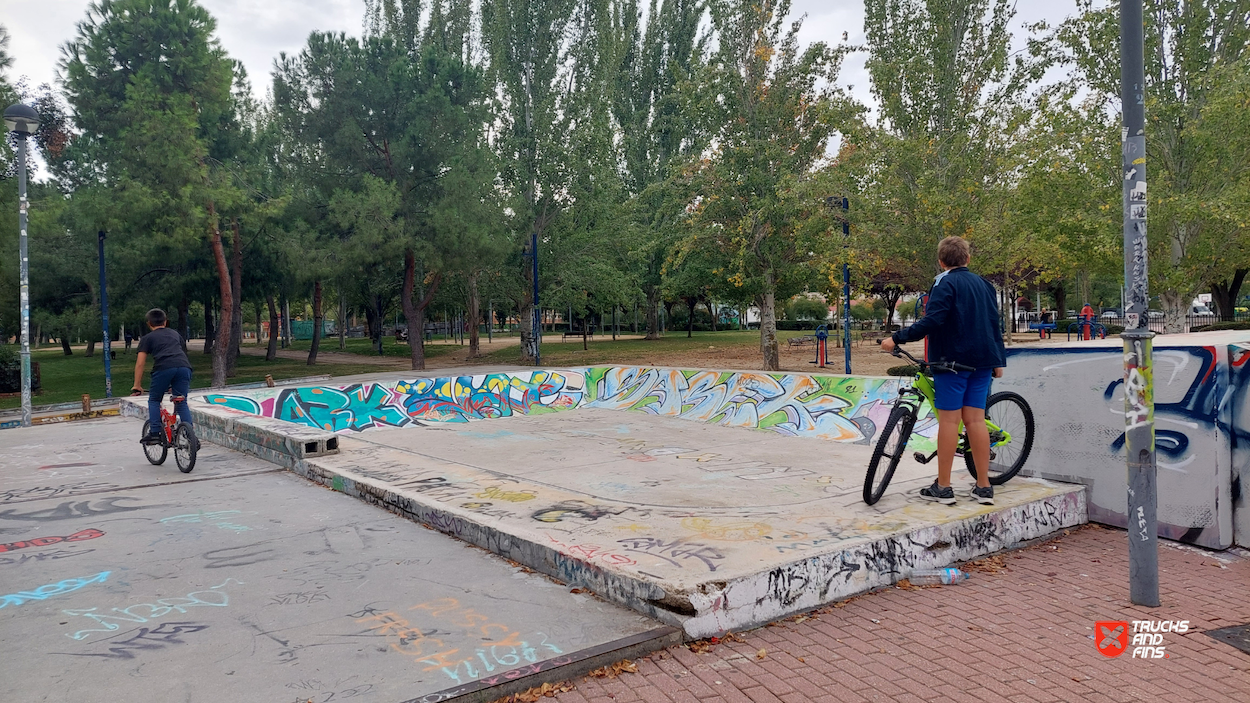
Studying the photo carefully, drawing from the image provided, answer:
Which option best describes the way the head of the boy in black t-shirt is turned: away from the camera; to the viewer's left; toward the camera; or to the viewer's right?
away from the camera

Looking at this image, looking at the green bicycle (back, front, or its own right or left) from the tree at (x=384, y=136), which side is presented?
right

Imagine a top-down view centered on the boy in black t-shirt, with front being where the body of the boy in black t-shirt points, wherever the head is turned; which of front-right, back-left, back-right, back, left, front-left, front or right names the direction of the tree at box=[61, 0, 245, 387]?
front-right

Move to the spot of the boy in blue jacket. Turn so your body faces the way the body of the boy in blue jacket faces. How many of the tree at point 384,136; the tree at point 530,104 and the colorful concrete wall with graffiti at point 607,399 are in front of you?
3

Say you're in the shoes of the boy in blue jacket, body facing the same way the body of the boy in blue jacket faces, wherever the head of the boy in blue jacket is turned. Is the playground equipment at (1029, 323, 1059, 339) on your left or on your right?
on your right

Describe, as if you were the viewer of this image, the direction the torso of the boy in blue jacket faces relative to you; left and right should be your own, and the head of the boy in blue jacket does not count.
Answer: facing away from the viewer and to the left of the viewer

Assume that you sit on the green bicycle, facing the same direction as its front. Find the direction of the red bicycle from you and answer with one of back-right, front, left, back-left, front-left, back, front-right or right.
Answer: front-right

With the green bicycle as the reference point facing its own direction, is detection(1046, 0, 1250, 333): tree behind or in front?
behind

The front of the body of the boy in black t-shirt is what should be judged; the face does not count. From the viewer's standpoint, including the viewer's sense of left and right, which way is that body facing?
facing away from the viewer and to the left of the viewer

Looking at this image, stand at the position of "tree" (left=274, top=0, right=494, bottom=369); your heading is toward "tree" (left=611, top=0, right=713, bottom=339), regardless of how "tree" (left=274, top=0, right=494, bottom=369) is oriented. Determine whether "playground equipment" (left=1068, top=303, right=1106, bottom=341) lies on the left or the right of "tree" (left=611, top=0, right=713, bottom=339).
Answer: right

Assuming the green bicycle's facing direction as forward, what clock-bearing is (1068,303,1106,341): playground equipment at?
The playground equipment is roughly at 5 o'clock from the green bicycle.

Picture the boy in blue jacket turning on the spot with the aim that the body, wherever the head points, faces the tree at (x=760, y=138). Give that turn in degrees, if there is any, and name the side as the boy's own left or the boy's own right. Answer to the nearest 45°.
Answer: approximately 45° to the boy's own right

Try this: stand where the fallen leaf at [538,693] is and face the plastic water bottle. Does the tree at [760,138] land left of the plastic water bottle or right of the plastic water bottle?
left
